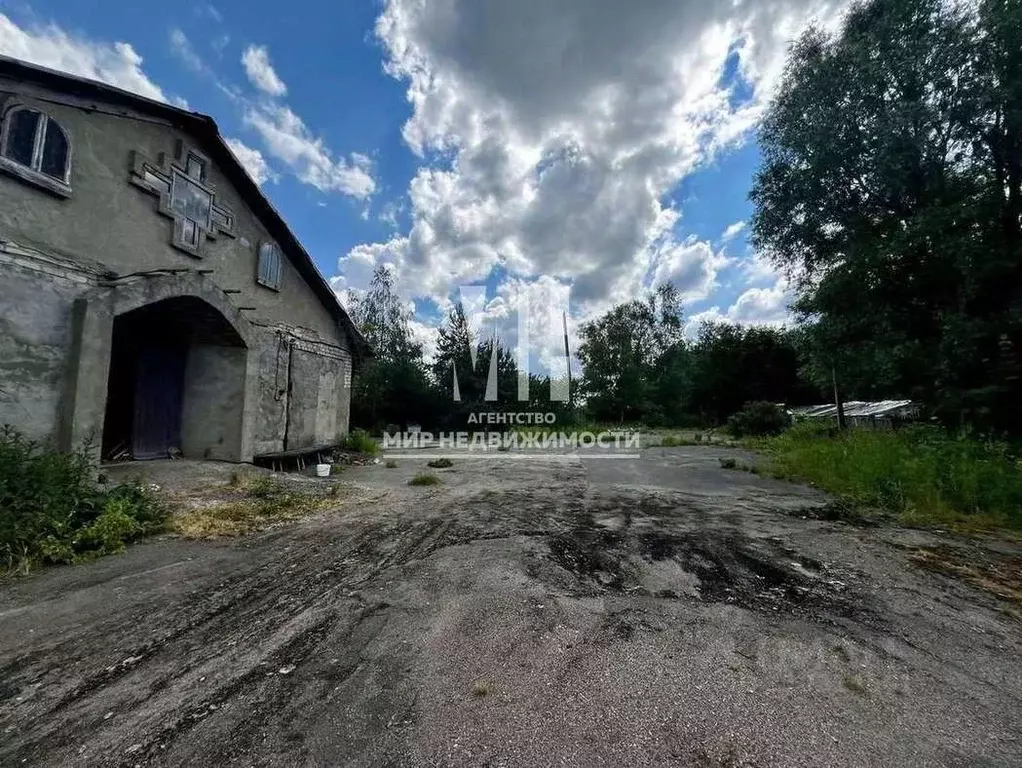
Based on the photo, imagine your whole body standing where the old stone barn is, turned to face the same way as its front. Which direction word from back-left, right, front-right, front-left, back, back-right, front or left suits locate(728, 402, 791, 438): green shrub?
front-left

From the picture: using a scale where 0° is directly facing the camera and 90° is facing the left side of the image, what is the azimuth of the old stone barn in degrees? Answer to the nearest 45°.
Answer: approximately 315°
